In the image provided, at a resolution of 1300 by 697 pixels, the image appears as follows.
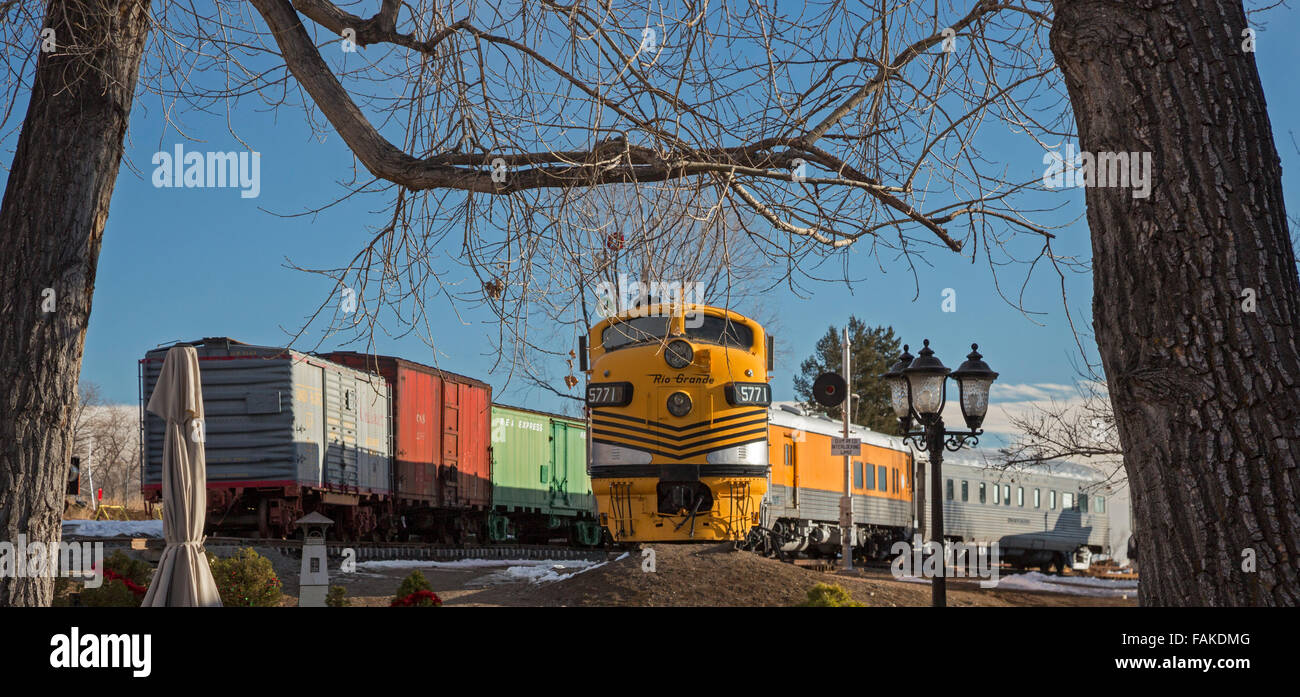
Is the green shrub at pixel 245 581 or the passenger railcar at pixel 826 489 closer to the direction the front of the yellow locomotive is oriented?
the green shrub

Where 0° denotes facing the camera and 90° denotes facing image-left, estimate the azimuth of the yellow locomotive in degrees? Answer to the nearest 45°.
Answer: approximately 0°

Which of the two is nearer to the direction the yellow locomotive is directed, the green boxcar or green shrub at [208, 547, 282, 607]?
the green shrub

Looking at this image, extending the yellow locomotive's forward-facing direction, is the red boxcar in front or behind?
behind

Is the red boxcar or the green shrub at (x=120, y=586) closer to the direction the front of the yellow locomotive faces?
the green shrub

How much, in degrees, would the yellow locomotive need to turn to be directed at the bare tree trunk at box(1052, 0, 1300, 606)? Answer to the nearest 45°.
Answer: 0° — it already faces it

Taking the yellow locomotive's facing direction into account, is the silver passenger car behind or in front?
behind

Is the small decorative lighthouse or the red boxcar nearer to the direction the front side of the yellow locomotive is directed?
the small decorative lighthouse

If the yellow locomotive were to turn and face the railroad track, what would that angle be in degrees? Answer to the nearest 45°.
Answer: approximately 135° to its right

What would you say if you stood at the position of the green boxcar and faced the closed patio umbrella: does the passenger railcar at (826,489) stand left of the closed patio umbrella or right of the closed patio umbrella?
left

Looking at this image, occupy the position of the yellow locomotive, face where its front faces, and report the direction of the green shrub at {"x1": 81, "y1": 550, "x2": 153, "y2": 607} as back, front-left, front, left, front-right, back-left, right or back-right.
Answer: front-right

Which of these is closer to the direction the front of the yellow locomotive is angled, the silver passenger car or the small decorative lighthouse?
the small decorative lighthouse

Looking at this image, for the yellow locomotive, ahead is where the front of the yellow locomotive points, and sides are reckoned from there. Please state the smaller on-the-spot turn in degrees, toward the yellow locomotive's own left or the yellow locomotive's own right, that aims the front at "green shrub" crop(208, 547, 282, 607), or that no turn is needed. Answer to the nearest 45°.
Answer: approximately 45° to the yellow locomotive's own right

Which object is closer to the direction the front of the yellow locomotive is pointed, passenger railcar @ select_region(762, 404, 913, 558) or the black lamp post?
the black lamp post
